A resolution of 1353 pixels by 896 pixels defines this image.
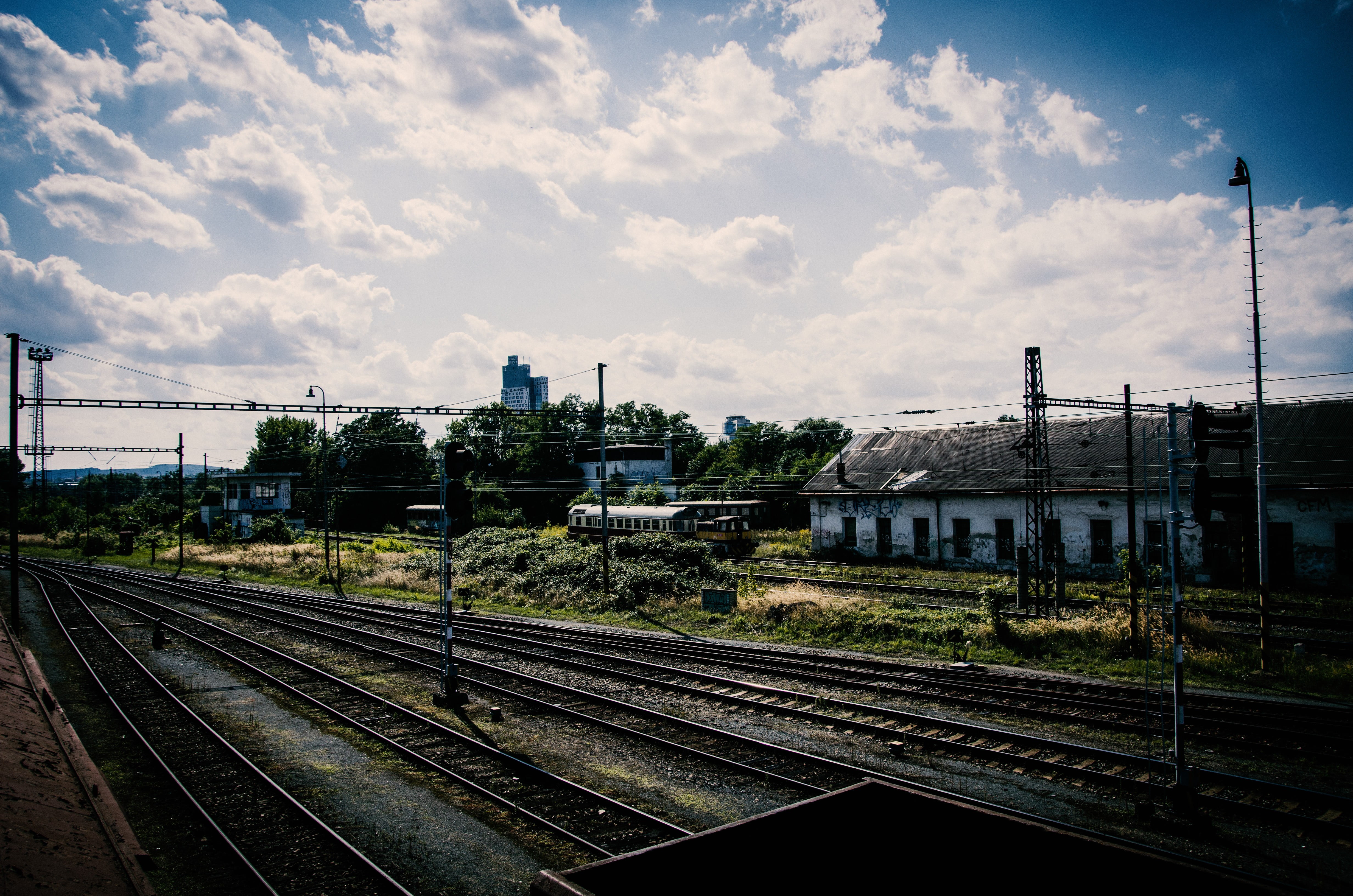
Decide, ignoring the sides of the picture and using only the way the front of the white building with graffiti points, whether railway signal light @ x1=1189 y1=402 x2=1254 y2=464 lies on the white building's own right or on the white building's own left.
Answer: on the white building's own left

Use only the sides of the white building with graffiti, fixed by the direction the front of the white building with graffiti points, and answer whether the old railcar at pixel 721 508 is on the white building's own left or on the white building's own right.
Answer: on the white building's own right

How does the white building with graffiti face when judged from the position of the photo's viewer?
facing the viewer and to the left of the viewer
